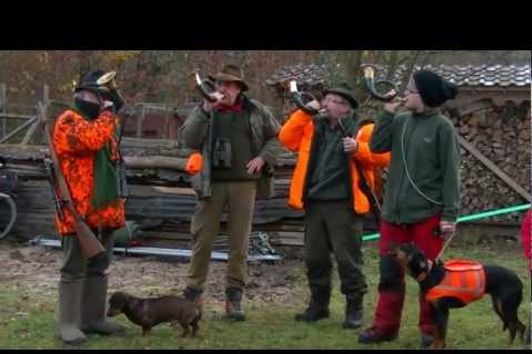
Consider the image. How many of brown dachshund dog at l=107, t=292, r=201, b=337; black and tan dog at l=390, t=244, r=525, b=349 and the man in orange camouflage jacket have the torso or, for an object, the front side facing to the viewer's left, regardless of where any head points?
2

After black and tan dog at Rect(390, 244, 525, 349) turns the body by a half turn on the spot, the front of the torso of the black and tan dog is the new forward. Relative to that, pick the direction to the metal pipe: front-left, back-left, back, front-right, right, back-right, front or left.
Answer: back-left

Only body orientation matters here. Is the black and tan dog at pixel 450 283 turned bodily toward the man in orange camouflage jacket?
yes

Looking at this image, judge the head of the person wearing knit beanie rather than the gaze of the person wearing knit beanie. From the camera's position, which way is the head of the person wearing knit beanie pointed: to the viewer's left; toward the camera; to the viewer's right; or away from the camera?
to the viewer's left

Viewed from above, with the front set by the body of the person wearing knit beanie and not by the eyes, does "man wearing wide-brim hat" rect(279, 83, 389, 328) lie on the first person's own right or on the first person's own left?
on the first person's own right

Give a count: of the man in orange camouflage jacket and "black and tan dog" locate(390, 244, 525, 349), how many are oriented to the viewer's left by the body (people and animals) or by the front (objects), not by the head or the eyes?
1

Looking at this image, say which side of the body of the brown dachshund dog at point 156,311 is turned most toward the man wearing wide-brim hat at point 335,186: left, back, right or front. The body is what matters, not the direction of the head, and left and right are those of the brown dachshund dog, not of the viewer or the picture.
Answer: back

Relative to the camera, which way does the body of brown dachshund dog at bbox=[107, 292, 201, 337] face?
to the viewer's left

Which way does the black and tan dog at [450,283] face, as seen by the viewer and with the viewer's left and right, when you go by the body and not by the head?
facing to the left of the viewer
